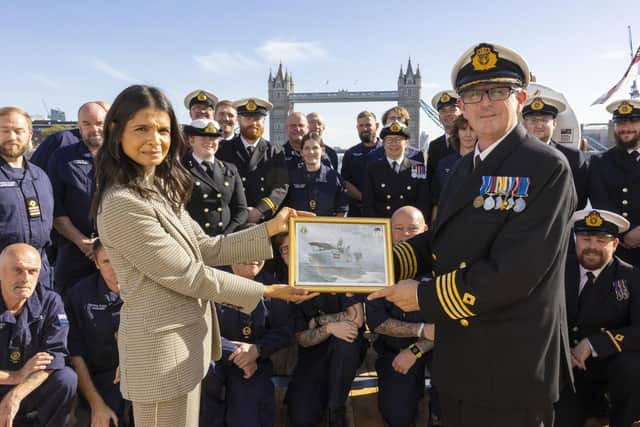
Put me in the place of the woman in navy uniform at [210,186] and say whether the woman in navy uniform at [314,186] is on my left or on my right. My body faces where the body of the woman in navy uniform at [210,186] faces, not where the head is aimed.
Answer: on my left

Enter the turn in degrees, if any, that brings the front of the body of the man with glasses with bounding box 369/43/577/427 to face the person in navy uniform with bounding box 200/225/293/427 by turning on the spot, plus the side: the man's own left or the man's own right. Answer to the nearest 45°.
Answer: approximately 90° to the man's own right

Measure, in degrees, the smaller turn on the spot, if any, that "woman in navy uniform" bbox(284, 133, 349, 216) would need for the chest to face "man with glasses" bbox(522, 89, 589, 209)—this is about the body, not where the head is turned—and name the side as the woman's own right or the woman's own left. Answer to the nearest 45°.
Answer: approximately 45° to the woman's own left

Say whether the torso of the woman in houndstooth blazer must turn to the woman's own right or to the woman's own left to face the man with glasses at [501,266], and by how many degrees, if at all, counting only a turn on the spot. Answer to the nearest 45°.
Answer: approximately 45° to the woman's own left

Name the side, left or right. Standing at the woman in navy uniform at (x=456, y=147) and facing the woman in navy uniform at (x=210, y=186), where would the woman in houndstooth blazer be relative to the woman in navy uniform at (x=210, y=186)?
left

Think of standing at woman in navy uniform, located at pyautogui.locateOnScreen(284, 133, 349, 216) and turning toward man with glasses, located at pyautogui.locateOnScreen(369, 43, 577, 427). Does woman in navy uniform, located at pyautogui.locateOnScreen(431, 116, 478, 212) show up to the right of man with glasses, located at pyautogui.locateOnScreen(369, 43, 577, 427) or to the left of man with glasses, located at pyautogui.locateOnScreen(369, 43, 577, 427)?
left

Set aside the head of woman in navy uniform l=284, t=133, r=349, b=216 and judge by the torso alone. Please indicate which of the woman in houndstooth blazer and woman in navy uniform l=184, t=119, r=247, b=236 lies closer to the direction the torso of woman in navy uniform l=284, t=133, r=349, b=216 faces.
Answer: the woman in houndstooth blazer

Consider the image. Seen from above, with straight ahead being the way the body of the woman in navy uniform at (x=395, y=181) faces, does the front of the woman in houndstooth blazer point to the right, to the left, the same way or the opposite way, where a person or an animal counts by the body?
to the left

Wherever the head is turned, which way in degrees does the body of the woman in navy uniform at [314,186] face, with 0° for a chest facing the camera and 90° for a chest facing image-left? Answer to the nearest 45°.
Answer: approximately 0°
